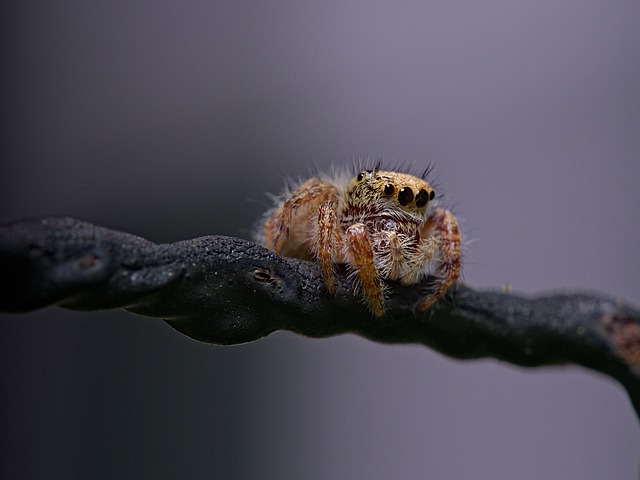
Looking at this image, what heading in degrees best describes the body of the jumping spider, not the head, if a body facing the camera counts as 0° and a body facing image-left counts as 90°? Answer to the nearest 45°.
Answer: approximately 315°
